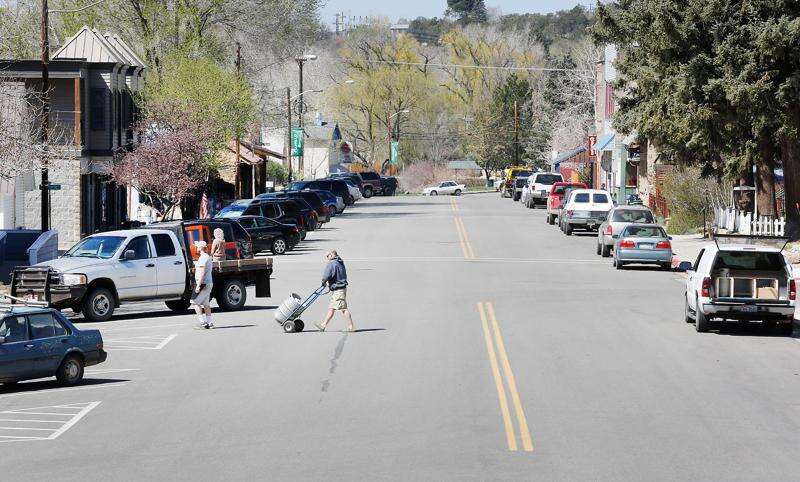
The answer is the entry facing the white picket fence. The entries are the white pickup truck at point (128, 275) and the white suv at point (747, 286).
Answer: the white suv

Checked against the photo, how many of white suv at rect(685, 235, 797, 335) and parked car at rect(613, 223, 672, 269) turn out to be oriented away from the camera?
2

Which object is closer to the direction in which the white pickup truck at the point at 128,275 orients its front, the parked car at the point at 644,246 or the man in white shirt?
the man in white shirt

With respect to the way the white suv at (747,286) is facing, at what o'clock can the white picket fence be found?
The white picket fence is roughly at 12 o'clock from the white suv.

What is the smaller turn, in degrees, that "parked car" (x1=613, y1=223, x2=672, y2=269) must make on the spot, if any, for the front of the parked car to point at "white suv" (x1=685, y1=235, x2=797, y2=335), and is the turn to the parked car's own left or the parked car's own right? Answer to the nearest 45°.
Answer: approximately 180°

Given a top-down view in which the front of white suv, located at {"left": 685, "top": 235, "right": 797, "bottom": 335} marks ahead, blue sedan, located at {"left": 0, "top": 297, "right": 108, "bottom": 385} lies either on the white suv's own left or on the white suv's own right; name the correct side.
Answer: on the white suv's own left

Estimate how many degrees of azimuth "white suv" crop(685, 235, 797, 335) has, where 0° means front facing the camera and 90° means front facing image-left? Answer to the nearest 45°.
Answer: approximately 180°

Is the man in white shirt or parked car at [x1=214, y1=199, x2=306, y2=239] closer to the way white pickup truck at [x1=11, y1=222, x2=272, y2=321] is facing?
the man in white shirt

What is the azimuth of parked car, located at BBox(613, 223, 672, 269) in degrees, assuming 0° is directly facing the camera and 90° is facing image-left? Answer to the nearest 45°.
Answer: approximately 180°
